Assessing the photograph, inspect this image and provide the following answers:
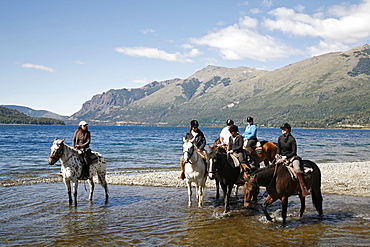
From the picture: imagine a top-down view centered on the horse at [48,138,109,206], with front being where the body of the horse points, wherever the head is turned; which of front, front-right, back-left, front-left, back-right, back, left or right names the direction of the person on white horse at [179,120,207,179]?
back-left

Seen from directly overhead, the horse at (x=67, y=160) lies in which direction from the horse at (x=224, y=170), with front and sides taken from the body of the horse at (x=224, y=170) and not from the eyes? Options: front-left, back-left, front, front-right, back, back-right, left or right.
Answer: front-right

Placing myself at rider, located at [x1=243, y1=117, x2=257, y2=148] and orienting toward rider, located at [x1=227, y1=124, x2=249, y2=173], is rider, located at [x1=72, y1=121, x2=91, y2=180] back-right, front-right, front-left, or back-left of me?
front-right

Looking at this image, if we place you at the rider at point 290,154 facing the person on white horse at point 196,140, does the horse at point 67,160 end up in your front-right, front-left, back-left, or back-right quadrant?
front-left

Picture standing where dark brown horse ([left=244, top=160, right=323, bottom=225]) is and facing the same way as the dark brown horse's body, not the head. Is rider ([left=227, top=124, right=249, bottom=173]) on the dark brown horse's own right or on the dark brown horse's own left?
on the dark brown horse's own right

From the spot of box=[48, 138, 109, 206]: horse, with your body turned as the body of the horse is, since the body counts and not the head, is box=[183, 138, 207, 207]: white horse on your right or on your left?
on your left

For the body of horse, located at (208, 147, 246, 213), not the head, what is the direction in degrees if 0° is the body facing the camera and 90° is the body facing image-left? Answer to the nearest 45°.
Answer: approximately 45°

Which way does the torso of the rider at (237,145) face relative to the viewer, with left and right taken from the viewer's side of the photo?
facing the viewer and to the left of the viewer

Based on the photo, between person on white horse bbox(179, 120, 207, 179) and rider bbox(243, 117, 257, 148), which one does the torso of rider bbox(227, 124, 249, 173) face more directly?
the person on white horse

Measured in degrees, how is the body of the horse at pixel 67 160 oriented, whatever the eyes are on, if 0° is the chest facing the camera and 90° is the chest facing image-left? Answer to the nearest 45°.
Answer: approximately 45°
